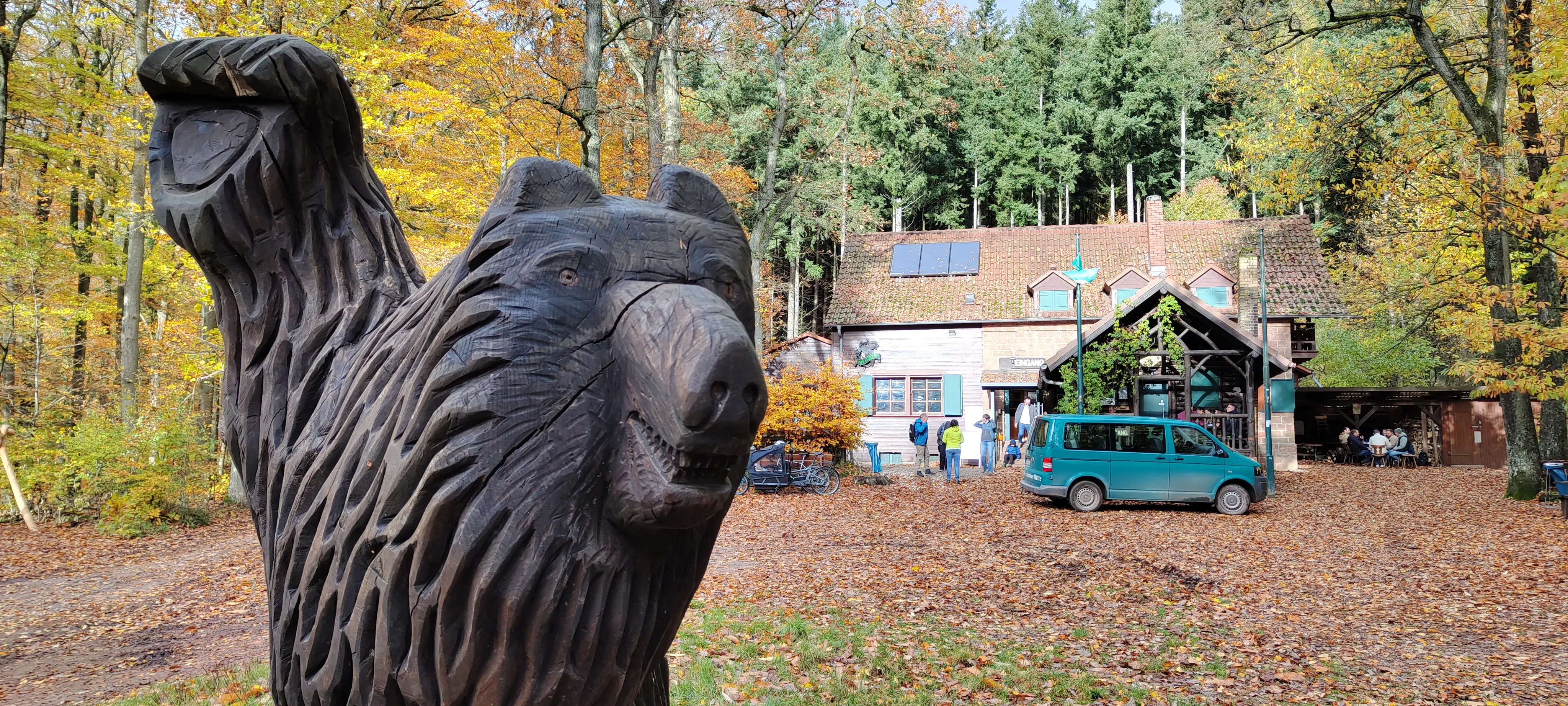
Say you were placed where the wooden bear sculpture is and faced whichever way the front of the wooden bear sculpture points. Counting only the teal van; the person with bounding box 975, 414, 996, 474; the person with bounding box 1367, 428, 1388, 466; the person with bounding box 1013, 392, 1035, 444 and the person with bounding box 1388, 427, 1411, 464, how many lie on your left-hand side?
5

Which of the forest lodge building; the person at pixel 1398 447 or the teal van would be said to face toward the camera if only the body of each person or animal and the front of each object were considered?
the forest lodge building

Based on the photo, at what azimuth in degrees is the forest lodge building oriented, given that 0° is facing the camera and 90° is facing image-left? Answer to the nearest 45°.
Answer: approximately 0°

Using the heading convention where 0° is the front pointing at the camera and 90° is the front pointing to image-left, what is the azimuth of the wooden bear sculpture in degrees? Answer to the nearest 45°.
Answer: approximately 315°

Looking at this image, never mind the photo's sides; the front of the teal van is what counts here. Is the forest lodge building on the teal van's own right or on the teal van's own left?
on the teal van's own left

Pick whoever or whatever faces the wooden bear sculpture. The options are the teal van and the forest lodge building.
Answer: the forest lodge building

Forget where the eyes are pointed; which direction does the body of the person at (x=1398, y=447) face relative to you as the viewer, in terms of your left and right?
facing to the left of the viewer

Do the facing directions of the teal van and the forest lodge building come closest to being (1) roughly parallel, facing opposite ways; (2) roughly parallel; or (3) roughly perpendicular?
roughly perpendicular
